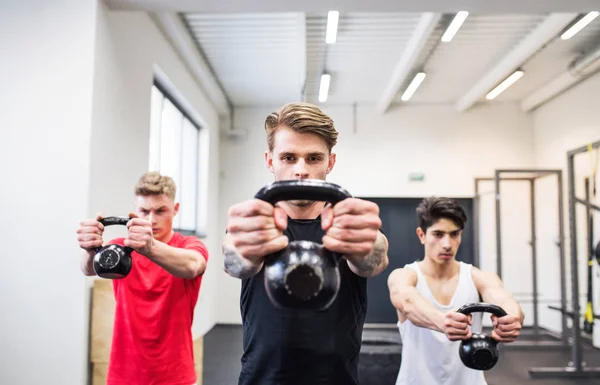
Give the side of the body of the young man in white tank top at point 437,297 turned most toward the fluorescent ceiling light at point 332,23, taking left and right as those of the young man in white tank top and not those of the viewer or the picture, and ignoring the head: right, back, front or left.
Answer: back

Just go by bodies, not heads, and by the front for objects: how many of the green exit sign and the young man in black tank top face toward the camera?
2

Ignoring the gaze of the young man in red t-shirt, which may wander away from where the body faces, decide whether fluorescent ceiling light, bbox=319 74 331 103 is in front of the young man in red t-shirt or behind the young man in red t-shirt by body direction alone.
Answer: behind

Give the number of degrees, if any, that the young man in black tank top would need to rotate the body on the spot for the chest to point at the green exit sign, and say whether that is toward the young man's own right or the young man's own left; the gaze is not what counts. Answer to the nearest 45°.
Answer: approximately 180°

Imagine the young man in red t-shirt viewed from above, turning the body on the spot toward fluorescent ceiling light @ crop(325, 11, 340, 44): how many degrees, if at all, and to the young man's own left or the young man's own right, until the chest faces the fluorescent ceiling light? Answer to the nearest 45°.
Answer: approximately 180°

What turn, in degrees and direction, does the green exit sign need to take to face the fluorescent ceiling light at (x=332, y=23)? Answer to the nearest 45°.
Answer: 0° — it already faces it

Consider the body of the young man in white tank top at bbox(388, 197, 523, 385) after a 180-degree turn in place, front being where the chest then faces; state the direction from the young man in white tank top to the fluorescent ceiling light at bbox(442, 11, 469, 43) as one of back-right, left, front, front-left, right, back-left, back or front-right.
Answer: front-right

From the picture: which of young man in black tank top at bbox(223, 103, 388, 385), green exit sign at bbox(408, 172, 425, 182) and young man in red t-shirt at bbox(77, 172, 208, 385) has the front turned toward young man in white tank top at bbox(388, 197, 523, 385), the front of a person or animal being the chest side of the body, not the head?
the green exit sign

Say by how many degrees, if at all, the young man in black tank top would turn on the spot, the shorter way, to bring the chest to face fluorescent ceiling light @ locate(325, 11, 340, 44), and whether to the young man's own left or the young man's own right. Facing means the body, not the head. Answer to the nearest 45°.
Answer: approximately 180°

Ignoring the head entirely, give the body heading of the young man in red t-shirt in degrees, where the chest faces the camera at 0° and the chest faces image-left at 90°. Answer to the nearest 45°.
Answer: approximately 45°

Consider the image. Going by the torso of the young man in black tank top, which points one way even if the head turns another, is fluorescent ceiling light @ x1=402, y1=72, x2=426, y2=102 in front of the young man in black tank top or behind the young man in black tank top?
behind
